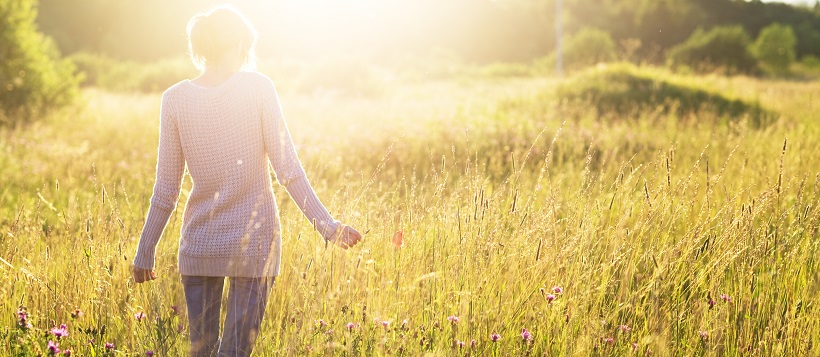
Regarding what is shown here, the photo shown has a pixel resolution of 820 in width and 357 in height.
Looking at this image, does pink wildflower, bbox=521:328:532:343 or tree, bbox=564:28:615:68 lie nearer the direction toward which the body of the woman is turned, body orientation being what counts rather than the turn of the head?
the tree

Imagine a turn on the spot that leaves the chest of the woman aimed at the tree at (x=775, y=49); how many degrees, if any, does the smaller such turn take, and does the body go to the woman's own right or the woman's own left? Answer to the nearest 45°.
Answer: approximately 45° to the woman's own right

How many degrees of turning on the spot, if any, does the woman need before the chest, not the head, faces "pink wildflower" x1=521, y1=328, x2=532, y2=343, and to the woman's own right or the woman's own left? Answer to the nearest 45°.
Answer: approximately 90° to the woman's own right

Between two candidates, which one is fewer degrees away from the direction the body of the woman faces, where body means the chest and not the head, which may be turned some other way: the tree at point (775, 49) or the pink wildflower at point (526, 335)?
the tree

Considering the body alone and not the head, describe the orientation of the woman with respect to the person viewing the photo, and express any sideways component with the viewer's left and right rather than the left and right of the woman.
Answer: facing away from the viewer

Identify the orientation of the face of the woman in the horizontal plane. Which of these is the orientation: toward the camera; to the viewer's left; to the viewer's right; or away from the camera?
away from the camera

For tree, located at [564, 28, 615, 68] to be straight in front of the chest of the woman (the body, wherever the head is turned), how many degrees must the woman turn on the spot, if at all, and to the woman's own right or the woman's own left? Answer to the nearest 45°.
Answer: approximately 45° to the woman's own right
